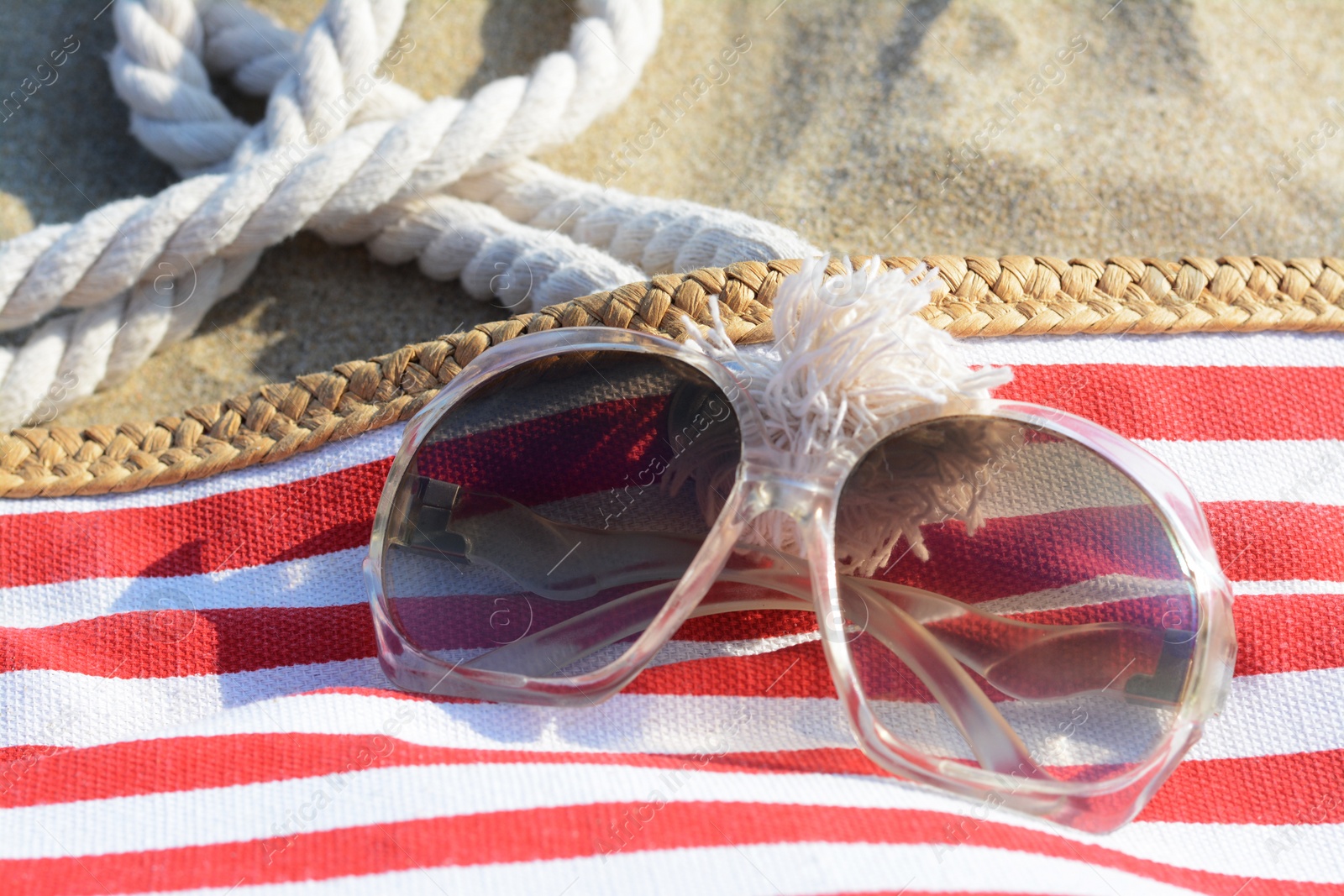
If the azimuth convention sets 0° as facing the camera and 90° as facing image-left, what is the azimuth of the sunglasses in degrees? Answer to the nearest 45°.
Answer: approximately 0°
